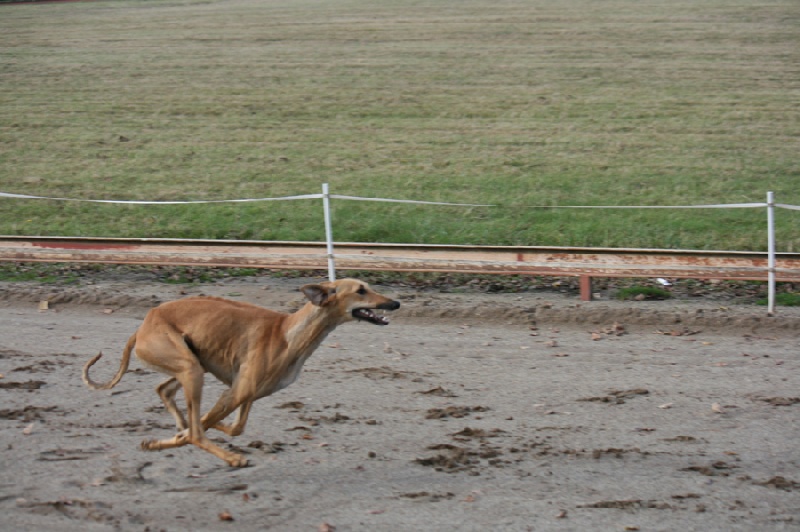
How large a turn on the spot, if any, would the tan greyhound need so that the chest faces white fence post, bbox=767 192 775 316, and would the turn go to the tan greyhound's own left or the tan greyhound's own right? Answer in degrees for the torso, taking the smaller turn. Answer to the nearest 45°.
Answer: approximately 45° to the tan greyhound's own left

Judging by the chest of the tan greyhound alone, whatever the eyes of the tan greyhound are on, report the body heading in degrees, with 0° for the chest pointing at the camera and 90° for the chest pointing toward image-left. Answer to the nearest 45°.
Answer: approximately 270°

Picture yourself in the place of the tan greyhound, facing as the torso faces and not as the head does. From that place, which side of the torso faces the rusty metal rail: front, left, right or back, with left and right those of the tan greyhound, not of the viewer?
left
